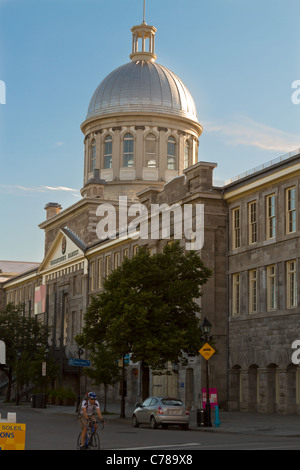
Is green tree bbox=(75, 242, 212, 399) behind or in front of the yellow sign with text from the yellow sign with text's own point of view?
behind

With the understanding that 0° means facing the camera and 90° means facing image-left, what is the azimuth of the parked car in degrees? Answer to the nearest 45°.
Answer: approximately 135°

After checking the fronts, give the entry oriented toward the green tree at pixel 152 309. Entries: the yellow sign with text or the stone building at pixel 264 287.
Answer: the stone building

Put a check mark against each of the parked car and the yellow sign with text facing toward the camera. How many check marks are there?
1

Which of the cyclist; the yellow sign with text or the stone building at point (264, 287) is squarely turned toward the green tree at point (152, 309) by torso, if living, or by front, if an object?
the stone building

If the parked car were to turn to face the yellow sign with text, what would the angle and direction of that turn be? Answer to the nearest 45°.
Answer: approximately 135° to its left

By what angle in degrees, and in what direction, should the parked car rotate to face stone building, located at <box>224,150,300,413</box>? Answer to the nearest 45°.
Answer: approximately 90° to its right

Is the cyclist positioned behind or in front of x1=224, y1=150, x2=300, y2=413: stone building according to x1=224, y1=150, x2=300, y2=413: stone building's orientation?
in front

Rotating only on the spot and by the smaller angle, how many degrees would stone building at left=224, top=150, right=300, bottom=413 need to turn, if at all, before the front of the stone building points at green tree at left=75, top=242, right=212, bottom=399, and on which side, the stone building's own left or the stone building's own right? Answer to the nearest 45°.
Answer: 0° — it already faces it

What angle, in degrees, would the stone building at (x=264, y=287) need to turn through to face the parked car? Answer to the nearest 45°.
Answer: approximately 45° to its left

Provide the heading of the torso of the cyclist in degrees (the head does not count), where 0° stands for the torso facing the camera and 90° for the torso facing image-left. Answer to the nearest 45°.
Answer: approximately 315°
